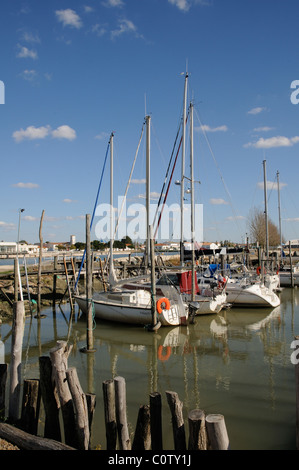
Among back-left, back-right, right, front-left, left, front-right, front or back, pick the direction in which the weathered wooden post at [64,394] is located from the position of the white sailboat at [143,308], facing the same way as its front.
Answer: back-left

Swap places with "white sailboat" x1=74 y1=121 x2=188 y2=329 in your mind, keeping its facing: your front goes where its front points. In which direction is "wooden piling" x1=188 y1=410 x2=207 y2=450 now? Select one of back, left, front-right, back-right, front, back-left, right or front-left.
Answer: back-left

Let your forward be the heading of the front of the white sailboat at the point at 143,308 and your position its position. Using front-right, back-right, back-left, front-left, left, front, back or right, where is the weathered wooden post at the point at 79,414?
back-left

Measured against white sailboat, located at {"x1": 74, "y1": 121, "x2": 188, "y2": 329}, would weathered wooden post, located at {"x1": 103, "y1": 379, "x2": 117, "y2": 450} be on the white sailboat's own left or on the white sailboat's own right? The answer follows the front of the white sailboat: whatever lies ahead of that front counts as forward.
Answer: on the white sailboat's own left

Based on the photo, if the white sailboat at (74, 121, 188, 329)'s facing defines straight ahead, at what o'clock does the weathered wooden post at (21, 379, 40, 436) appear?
The weathered wooden post is roughly at 8 o'clock from the white sailboat.

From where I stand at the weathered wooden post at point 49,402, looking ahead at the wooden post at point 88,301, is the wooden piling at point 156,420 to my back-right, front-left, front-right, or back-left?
back-right

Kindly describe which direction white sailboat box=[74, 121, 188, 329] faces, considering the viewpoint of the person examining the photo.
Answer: facing away from the viewer and to the left of the viewer

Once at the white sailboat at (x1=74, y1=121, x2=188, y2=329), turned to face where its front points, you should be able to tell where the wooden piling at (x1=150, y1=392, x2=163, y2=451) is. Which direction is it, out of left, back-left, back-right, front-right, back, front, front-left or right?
back-left
